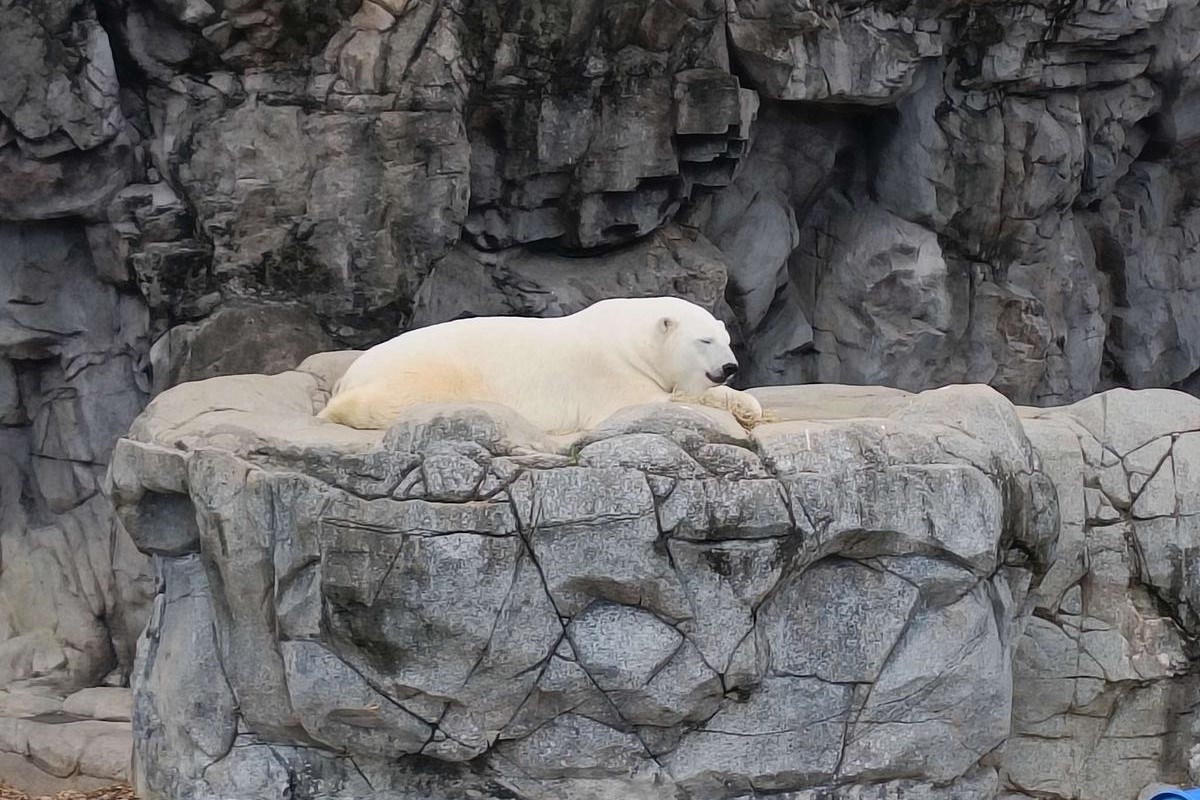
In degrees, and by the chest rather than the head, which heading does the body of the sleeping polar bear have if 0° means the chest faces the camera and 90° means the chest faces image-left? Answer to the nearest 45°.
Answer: approximately 270°
